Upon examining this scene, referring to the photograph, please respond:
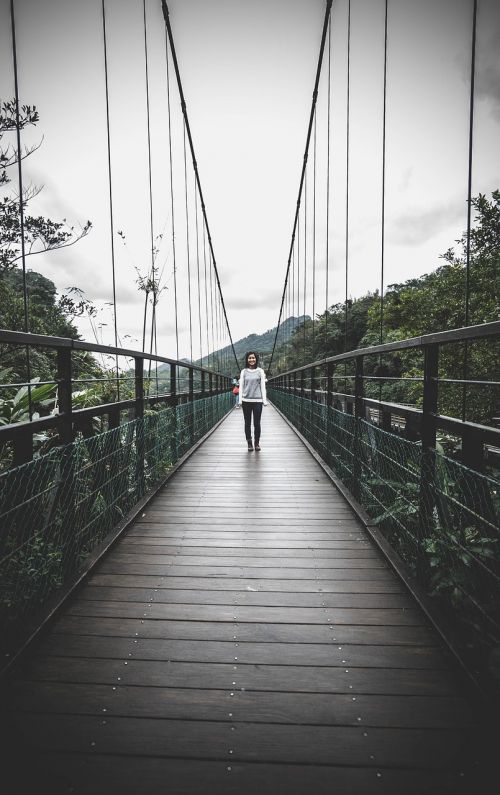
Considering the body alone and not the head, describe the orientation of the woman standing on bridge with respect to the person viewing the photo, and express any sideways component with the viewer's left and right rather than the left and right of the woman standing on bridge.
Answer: facing the viewer
